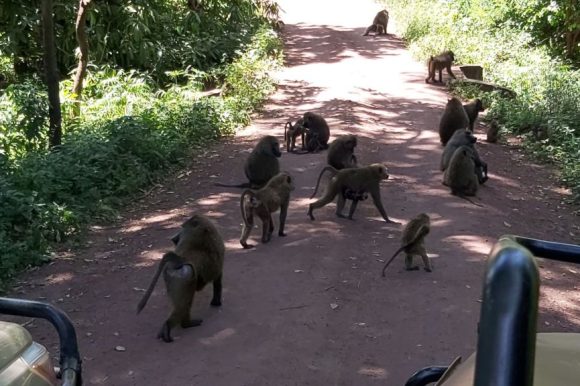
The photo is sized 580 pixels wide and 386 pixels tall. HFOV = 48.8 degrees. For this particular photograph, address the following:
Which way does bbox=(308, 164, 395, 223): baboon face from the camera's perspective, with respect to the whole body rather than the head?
to the viewer's right

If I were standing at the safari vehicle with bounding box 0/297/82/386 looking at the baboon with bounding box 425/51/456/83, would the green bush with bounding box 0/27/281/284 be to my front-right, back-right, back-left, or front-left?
front-left

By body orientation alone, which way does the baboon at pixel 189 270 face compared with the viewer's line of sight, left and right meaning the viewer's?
facing away from the viewer and to the right of the viewer

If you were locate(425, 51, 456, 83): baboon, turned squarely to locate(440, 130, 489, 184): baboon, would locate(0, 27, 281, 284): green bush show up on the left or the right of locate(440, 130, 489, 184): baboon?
right

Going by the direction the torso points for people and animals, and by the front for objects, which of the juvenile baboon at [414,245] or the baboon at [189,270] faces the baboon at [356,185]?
the baboon at [189,270]

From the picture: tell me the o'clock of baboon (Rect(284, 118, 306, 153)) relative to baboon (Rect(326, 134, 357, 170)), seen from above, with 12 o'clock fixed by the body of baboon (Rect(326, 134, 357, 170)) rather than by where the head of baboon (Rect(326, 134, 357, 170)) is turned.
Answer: baboon (Rect(284, 118, 306, 153)) is roughly at 8 o'clock from baboon (Rect(326, 134, 357, 170)).
